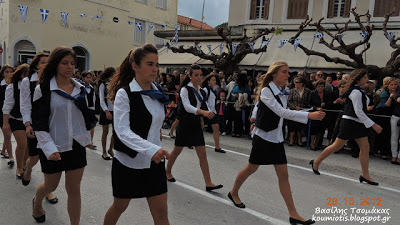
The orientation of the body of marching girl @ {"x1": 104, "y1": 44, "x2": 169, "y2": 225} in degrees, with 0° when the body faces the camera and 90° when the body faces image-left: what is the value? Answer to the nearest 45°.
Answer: approximately 315°

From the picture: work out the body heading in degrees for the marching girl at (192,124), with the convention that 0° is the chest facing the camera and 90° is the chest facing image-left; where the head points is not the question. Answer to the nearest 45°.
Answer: approximately 315°

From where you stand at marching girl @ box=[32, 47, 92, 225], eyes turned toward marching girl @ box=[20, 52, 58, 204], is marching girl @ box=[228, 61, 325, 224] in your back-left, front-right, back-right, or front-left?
back-right

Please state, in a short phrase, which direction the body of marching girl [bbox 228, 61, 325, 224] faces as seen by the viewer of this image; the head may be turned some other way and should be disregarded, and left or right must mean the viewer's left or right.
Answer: facing to the right of the viewer

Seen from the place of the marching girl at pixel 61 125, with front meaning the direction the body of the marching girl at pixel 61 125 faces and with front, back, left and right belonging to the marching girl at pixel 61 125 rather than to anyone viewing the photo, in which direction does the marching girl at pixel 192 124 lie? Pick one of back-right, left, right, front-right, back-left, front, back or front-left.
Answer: left

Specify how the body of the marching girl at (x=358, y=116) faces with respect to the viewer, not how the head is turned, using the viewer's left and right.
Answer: facing to the right of the viewer

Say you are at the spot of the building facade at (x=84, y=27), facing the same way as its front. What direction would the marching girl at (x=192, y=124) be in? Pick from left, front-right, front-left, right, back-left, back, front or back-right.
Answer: front-right

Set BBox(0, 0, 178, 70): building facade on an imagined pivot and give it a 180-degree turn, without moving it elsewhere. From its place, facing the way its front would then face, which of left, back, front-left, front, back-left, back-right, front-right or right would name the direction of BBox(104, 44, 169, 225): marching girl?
back-left

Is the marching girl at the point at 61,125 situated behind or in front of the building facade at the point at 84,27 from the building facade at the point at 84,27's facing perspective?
in front
